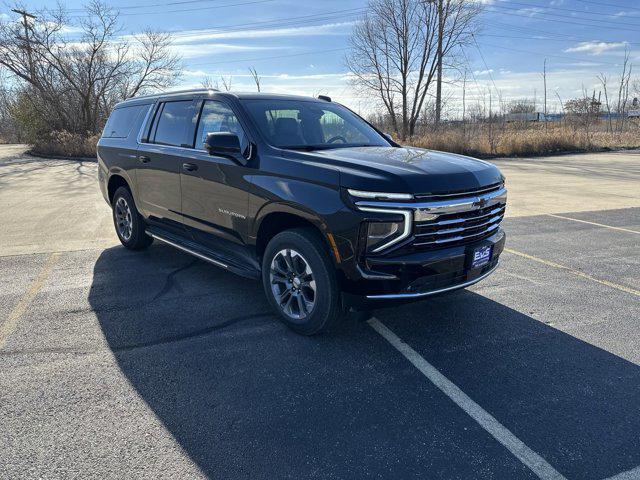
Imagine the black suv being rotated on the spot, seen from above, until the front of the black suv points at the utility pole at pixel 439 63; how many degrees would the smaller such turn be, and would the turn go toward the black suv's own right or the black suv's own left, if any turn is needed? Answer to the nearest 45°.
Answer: approximately 135° to the black suv's own left

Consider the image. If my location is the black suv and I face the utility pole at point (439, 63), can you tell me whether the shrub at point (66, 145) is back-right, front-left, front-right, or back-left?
front-left

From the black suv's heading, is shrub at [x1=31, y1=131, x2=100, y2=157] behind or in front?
behind

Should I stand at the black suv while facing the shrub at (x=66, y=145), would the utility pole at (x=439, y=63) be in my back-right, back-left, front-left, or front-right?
front-right

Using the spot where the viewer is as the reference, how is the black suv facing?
facing the viewer and to the right of the viewer
